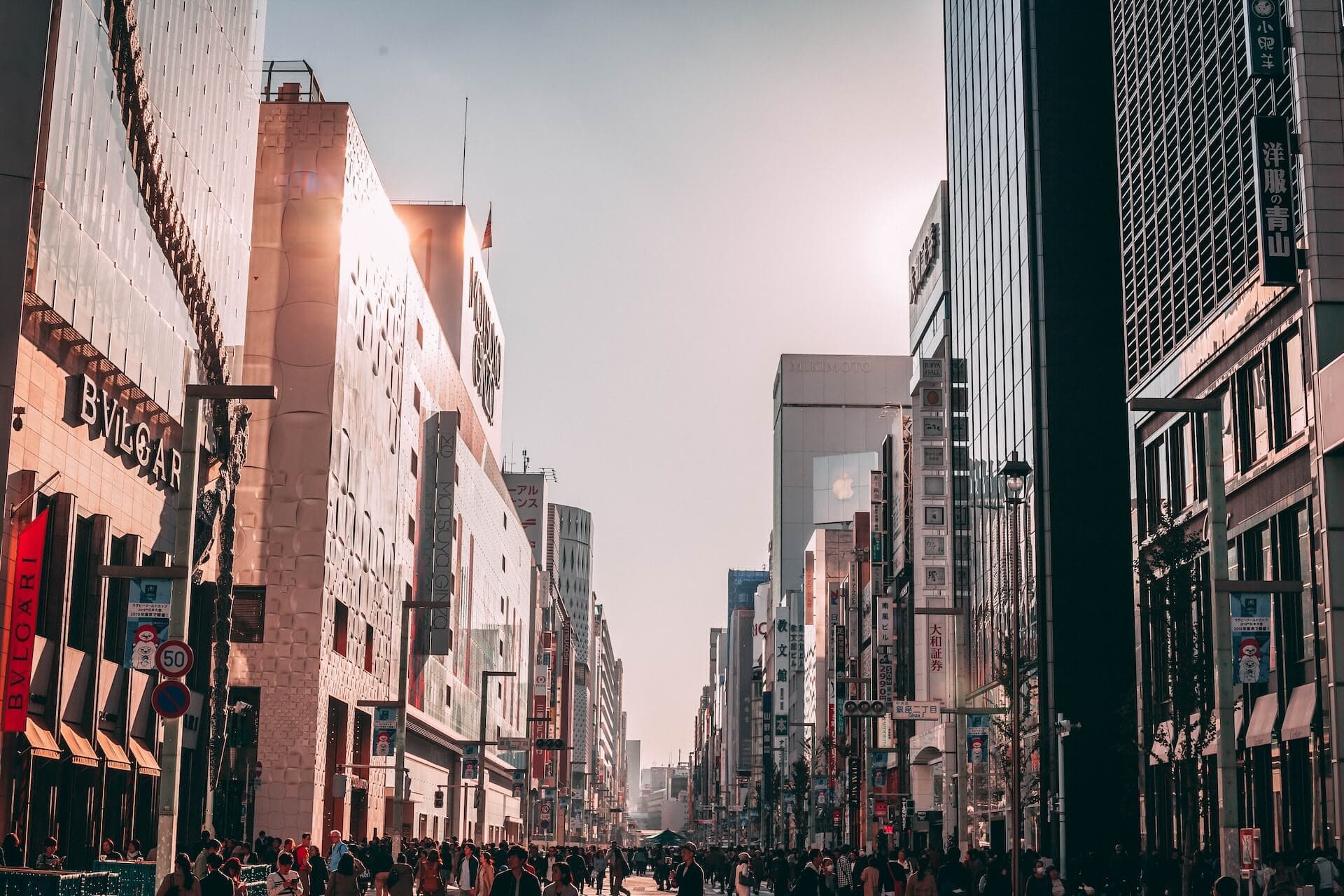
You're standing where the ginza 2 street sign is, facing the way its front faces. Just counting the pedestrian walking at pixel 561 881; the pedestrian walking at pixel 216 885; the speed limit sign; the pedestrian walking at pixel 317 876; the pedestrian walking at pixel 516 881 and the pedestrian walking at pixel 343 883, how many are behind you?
0

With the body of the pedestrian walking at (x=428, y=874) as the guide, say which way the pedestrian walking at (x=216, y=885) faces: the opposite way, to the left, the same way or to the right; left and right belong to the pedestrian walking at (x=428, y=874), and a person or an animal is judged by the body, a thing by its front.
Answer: the same way

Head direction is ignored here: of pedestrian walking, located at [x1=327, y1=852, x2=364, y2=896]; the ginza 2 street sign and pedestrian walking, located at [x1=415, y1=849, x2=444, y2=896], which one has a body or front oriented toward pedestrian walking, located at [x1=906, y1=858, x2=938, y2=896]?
the ginza 2 street sign

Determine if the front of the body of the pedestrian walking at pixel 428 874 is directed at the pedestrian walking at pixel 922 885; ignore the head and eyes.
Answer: no

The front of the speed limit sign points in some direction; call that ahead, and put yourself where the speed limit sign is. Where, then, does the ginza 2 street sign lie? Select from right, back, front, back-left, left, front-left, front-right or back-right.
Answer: back-left

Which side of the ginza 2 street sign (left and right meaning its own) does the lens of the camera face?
front

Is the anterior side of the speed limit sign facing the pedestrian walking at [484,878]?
no

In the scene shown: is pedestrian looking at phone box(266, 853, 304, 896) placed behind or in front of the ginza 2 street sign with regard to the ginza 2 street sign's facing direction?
in front
